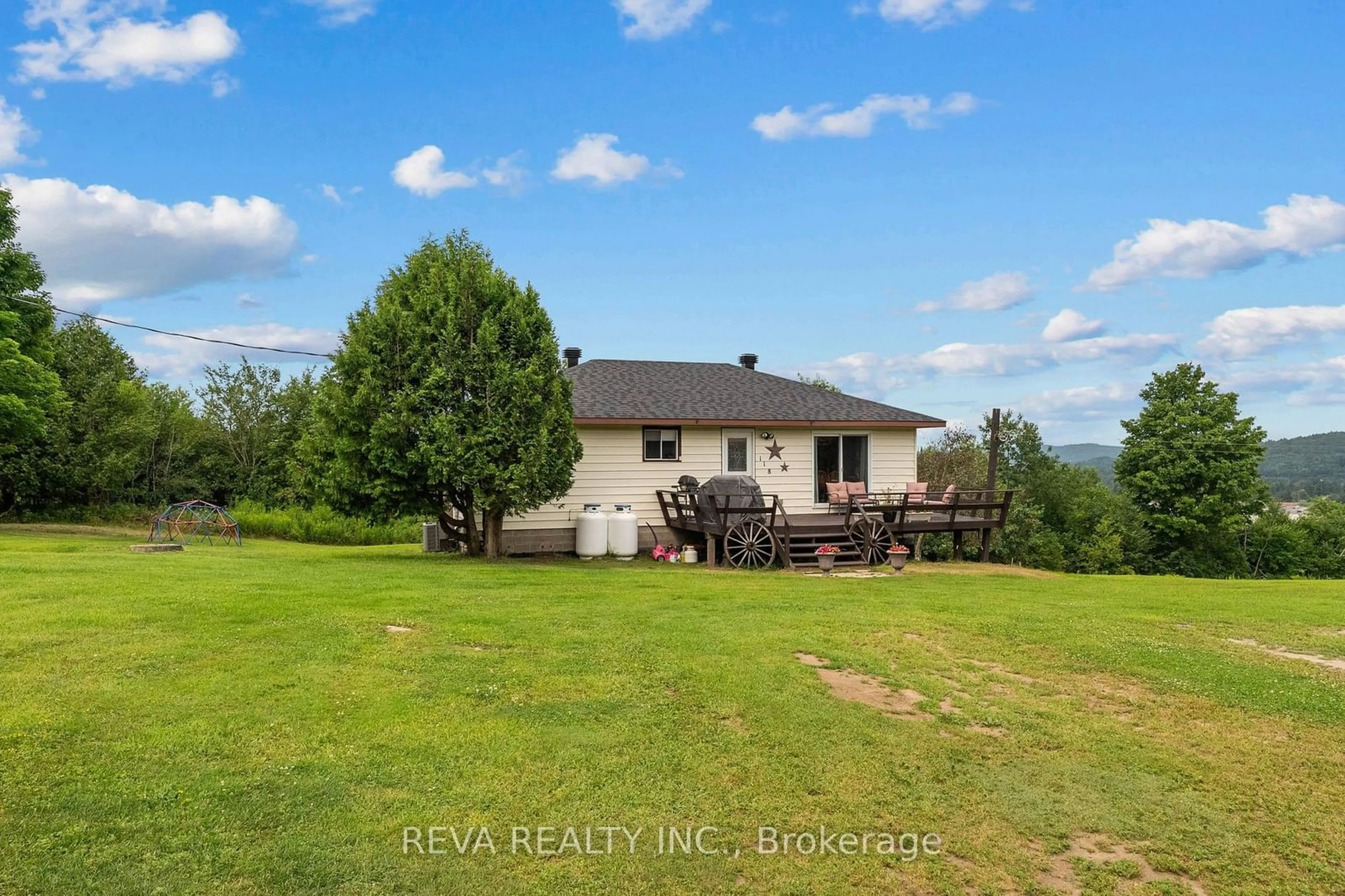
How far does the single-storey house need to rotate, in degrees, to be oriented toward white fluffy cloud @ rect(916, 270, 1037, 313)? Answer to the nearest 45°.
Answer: approximately 135° to its left

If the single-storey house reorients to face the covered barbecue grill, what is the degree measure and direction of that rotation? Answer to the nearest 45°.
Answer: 0° — it already faces it

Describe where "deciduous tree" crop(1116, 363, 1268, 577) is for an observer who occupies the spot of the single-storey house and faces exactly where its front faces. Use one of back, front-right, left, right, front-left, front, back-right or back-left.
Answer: back-left

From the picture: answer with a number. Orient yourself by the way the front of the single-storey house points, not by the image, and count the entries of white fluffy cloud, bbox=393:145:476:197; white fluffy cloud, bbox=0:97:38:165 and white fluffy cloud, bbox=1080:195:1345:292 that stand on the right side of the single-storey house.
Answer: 2

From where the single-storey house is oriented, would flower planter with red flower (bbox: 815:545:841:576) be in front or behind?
in front

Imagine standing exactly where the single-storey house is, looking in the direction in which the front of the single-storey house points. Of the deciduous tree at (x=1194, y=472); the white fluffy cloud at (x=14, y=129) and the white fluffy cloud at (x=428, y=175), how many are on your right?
2

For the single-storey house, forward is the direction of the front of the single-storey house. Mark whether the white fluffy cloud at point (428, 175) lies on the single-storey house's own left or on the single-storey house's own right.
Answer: on the single-storey house's own right

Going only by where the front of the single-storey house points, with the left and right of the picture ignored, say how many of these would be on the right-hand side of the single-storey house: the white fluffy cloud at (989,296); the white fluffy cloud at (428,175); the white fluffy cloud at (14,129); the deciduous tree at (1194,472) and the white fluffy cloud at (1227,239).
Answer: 2

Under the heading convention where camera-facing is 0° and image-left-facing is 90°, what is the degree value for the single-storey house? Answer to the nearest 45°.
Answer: approximately 0°

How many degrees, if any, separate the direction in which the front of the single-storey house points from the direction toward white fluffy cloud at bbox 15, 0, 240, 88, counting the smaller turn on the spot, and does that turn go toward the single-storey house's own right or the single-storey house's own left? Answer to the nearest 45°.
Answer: approximately 90° to the single-storey house's own right
